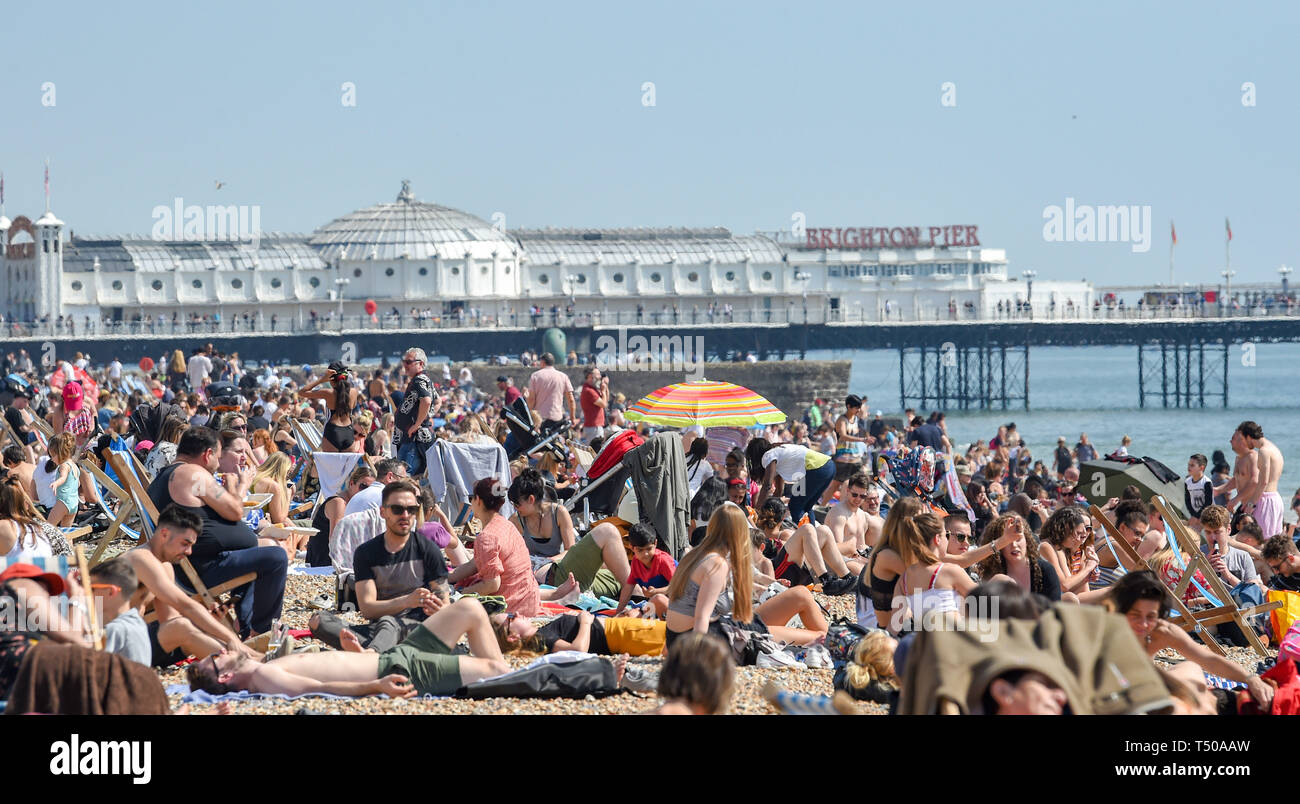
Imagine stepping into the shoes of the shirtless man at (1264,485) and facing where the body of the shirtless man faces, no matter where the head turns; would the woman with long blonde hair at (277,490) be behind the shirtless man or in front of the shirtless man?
in front

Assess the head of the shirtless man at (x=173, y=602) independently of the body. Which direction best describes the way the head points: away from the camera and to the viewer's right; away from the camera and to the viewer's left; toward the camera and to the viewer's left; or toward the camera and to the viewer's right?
toward the camera and to the viewer's right

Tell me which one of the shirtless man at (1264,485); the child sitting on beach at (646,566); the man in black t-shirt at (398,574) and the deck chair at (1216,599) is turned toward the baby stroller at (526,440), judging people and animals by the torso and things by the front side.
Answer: the shirtless man

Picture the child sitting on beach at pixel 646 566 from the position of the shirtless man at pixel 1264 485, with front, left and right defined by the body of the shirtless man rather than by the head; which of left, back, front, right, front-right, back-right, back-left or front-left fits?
front-left

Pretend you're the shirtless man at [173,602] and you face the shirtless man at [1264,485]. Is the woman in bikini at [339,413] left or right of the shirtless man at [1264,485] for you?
left

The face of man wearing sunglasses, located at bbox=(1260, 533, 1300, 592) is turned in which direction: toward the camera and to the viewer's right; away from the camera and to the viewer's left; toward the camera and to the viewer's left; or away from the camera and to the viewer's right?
toward the camera and to the viewer's left

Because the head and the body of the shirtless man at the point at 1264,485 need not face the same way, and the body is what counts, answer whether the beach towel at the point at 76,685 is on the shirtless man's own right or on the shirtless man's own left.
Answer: on the shirtless man's own left

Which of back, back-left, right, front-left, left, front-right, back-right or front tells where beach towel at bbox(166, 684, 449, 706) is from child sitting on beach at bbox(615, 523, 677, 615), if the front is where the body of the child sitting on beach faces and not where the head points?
front-right
